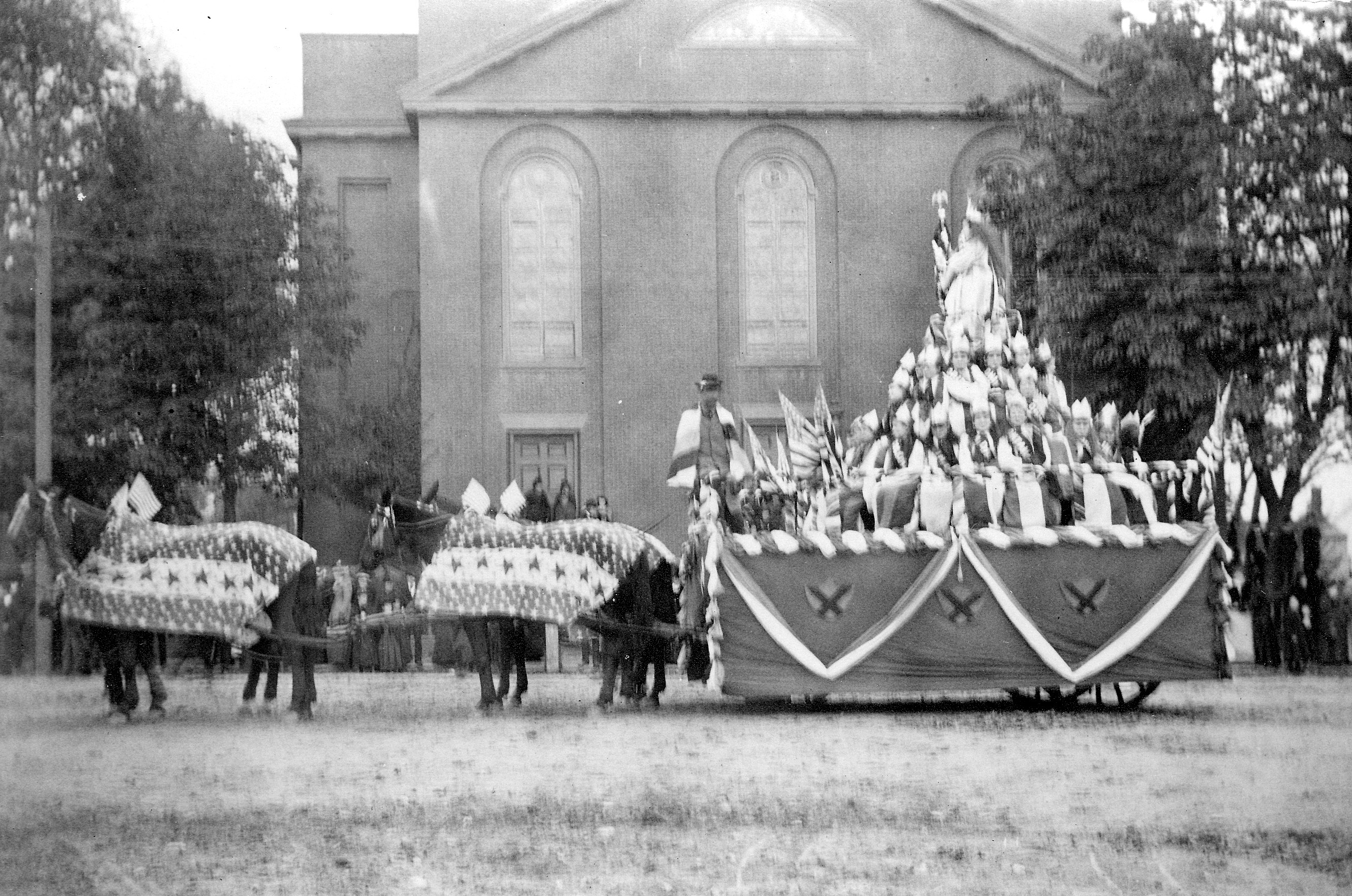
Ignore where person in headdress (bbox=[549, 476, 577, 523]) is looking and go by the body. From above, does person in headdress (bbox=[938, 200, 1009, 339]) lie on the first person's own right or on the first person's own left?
on the first person's own left

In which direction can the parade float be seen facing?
to the viewer's left

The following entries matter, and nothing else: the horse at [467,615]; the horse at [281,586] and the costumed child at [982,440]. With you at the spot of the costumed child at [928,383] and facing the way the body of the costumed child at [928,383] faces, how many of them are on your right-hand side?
2

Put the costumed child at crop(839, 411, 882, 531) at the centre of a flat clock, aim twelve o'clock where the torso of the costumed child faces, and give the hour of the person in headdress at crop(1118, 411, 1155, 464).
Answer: The person in headdress is roughly at 8 o'clock from the costumed child.

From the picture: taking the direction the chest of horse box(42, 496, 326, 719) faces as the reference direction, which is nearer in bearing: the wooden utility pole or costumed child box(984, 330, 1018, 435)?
the wooden utility pole

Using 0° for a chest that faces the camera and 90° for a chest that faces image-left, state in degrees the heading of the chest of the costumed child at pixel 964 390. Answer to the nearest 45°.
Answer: approximately 0°

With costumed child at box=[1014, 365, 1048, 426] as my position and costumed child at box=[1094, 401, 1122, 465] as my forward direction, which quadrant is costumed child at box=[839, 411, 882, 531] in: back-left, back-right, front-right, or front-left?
back-right

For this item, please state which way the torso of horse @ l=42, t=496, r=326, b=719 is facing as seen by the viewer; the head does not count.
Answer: to the viewer's left

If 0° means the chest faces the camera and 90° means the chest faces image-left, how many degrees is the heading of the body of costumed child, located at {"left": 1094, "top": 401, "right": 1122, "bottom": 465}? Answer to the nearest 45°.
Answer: approximately 0°
